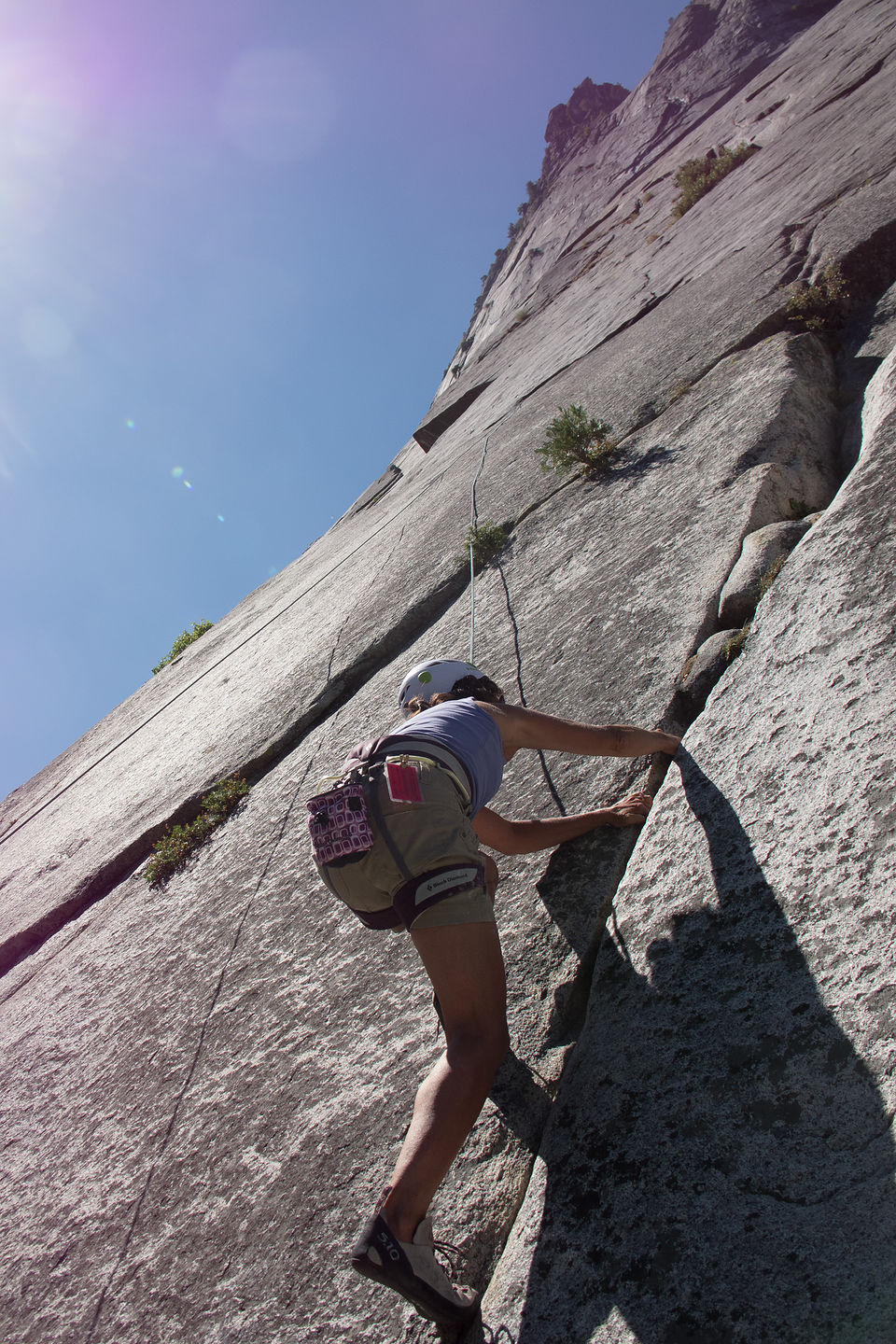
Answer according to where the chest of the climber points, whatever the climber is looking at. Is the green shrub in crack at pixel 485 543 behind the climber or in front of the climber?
in front

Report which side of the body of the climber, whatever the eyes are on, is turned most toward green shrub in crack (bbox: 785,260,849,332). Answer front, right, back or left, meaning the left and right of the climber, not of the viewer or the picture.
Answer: front

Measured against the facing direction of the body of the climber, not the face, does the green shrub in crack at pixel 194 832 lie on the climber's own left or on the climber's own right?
on the climber's own left

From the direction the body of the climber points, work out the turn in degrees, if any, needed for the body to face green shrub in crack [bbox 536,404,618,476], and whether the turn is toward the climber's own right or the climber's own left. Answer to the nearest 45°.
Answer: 0° — they already face it

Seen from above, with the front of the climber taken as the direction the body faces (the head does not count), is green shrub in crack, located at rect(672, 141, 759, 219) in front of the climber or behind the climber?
in front

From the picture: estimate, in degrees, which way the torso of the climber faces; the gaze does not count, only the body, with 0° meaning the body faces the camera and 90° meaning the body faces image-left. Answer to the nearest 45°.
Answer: approximately 225°

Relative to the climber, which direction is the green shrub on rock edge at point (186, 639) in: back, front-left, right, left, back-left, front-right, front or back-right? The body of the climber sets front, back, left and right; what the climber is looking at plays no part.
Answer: front-left
